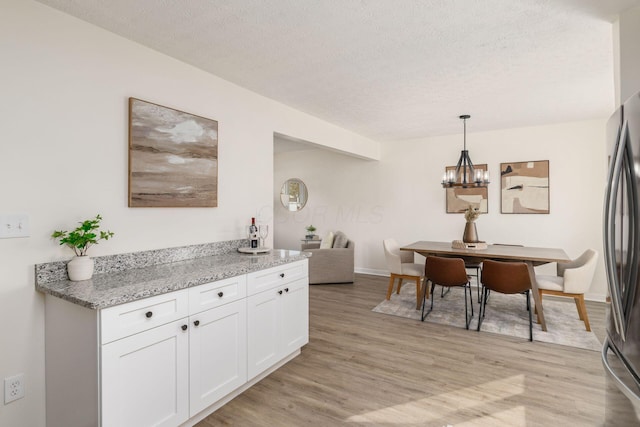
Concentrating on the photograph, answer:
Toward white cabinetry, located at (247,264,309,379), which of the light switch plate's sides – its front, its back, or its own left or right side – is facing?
left

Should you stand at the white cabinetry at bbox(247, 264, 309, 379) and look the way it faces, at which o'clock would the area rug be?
The area rug is roughly at 10 o'clock from the white cabinetry.

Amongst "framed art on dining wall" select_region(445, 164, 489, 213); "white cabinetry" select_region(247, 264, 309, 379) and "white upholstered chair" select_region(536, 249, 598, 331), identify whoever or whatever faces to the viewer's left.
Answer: the white upholstered chair

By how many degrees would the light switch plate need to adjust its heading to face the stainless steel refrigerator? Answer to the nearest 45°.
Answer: approximately 45° to its left

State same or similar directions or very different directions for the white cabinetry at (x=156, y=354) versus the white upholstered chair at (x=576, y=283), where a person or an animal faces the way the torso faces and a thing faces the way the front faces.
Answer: very different directions

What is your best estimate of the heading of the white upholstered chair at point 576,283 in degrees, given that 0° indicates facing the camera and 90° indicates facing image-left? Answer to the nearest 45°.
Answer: approximately 90°

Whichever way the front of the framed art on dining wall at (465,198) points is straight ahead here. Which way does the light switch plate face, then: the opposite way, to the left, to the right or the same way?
to the left

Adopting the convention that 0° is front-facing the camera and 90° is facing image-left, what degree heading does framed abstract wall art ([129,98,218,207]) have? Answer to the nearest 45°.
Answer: approximately 315°
